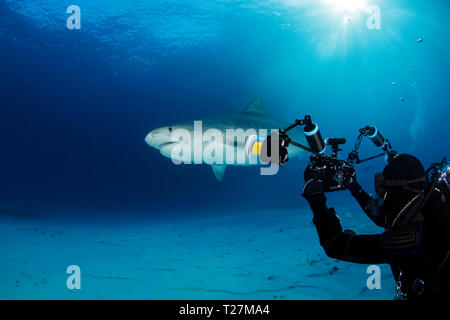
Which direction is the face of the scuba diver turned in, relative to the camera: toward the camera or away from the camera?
away from the camera

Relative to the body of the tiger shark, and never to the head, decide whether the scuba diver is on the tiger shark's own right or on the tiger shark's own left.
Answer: on the tiger shark's own left

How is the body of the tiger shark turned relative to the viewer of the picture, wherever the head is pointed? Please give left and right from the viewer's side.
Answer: facing to the left of the viewer
